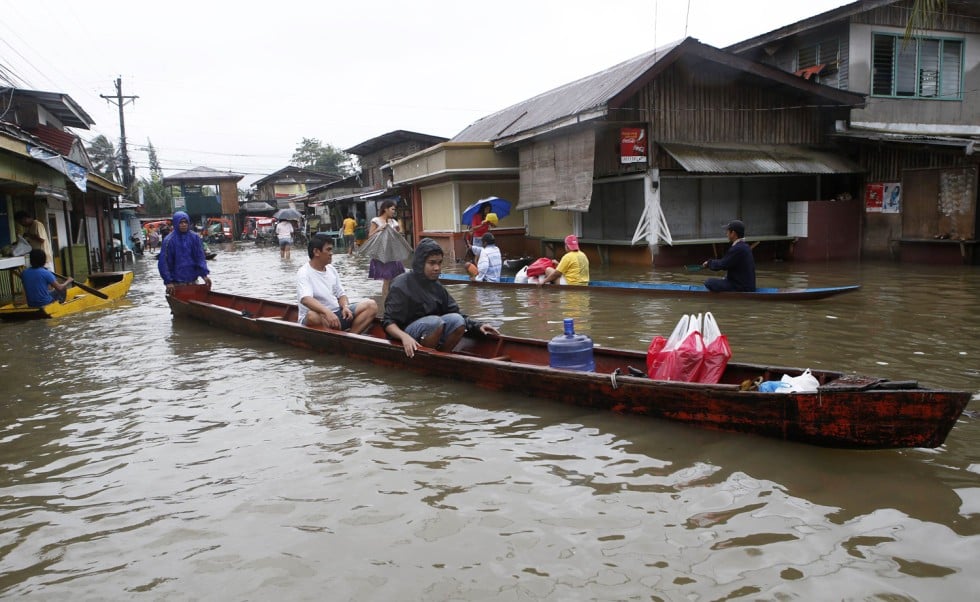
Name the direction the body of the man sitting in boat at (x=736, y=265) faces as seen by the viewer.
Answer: to the viewer's left

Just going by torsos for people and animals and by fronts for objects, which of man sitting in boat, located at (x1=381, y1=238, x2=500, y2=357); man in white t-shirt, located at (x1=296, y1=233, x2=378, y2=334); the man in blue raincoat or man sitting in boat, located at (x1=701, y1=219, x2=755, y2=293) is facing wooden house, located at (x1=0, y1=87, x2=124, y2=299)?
man sitting in boat, located at (x1=701, y1=219, x2=755, y2=293)

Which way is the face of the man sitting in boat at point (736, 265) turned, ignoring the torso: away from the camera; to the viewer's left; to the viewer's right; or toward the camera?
to the viewer's left

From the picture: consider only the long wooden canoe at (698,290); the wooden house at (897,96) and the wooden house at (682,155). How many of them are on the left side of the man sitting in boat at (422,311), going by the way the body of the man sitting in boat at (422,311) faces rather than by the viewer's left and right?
3

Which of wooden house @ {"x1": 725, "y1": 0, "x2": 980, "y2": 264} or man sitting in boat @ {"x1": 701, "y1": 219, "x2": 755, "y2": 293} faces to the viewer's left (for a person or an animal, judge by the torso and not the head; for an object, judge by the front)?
the man sitting in boat

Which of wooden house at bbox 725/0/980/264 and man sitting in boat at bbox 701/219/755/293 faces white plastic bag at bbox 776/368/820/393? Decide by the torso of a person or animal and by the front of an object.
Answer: the wooden house

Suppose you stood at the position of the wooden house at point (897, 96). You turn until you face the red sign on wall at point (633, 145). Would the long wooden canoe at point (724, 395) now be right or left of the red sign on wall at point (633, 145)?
left
